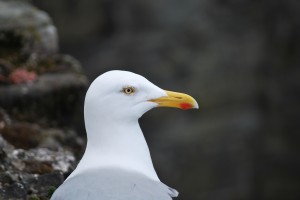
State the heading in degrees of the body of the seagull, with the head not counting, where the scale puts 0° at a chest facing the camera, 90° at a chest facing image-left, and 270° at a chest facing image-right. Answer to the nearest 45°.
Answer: approximately 270°
